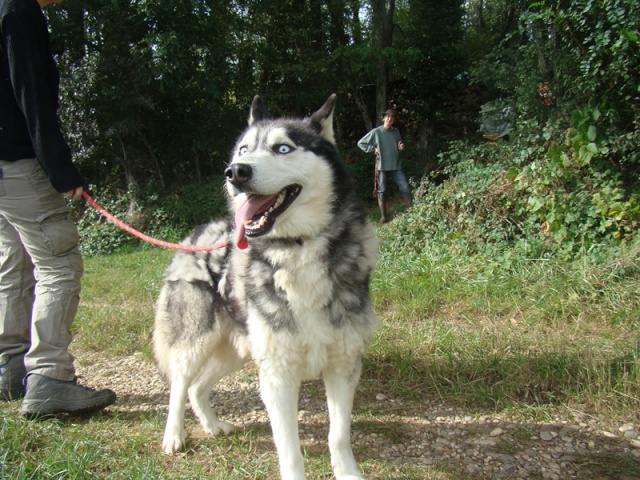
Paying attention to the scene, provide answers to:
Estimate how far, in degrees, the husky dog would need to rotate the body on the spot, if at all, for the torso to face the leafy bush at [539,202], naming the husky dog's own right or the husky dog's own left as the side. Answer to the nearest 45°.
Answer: approximately 90° to the husky dog's own left

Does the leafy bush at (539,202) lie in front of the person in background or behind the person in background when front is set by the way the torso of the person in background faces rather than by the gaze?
in front

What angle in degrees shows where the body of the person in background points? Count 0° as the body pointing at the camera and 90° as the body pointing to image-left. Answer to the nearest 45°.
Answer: approximately 0°

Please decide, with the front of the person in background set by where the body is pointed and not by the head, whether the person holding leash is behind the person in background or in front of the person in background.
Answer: in front

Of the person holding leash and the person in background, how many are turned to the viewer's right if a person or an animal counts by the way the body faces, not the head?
1

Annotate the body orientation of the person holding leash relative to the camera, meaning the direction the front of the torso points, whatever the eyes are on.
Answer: to the viewer's right

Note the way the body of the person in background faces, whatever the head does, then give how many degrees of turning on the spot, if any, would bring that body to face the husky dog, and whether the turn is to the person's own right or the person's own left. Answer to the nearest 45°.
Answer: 0° — they already face it

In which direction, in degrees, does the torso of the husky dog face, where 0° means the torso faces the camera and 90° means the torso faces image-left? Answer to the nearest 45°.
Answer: approximately 315°
